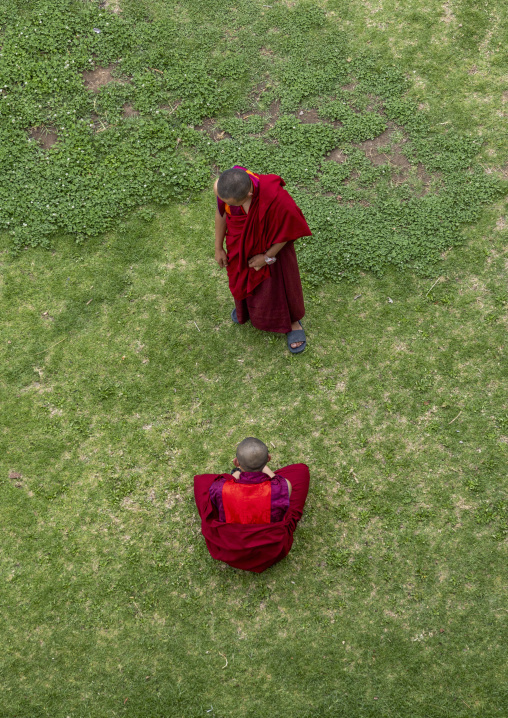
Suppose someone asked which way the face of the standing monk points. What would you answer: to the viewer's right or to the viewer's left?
to the viewer's left

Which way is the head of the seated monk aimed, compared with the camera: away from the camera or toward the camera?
away from the camera

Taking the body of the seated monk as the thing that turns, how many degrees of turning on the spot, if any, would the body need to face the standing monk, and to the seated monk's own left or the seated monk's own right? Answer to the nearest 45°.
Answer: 0° — they already face them

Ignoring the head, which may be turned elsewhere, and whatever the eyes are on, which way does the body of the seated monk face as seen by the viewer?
away from the camera
